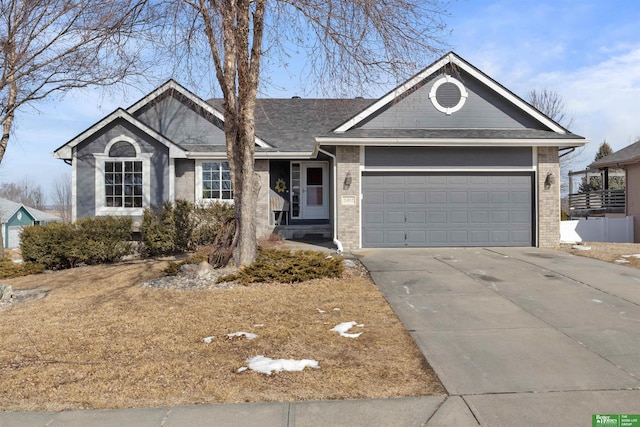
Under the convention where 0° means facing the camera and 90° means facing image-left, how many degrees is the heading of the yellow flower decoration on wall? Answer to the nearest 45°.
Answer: approximately 0°

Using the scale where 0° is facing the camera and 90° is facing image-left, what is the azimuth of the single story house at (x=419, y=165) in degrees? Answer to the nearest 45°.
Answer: approximately 0°

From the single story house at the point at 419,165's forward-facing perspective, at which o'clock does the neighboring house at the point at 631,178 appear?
The neighboring house is roughly at 8 o'clock from the single story house.

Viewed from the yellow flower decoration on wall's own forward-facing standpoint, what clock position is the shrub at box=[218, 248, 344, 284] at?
The shrub is roughly at 12 o'clock from the yellow flower decoration on wall.

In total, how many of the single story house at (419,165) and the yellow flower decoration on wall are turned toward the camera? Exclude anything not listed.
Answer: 2

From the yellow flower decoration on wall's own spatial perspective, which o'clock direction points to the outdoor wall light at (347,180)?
The outdoor wall light is roughly at 11 o'clock from the yellow flower decoration on wall.

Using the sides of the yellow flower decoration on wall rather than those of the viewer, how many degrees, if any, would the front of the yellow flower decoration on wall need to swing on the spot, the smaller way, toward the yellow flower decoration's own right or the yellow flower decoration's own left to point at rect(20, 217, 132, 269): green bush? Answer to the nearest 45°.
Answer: approximately 45° to the yellow flower decoration's own right

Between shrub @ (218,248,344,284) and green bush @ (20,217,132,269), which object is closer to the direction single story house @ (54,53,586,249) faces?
the shrub

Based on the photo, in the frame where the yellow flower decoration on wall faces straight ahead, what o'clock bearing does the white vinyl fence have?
The white vinyl fence is roughly at 9 o'clock from the yellow flower decoration on wall.

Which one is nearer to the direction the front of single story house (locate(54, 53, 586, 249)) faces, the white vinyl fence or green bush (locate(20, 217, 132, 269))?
the green bush

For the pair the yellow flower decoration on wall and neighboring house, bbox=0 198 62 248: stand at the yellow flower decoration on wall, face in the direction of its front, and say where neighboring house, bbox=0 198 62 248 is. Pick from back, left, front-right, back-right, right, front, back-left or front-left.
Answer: back-right
